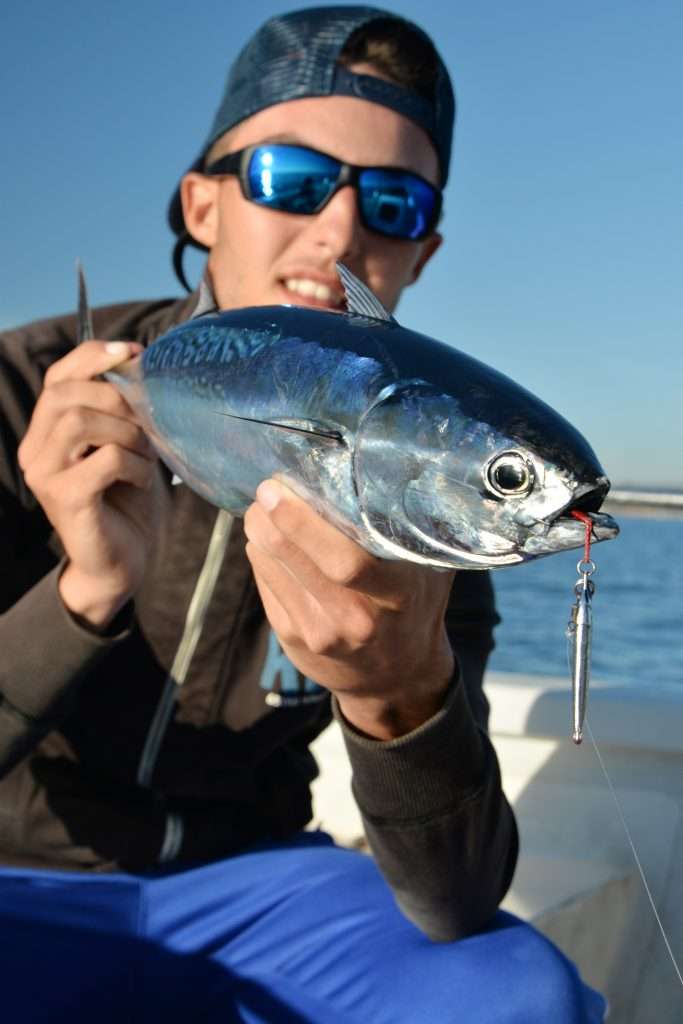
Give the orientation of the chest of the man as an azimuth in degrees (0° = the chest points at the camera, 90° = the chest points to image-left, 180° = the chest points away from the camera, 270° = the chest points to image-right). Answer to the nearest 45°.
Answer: approximately 0°

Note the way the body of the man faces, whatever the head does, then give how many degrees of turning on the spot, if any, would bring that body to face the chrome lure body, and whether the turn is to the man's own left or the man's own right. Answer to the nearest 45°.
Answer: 0° — they already face it
